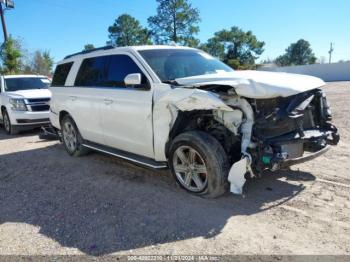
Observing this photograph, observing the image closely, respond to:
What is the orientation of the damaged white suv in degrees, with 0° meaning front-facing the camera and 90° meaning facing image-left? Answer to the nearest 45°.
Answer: approximately 315°

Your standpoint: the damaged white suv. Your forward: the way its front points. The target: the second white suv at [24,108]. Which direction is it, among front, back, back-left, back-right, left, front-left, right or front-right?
back

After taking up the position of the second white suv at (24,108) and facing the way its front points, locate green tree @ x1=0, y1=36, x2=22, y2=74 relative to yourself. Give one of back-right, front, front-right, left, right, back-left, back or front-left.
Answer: back-left

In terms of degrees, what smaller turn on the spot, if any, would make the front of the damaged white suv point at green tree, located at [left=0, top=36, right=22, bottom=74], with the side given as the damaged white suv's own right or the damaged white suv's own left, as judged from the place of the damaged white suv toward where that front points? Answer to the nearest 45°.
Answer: approximately 180°

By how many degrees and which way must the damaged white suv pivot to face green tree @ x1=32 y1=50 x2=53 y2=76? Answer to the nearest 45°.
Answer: approximately 180°

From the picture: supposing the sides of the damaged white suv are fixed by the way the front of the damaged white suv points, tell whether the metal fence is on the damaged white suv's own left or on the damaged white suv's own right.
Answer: on the damaged white suv's own left

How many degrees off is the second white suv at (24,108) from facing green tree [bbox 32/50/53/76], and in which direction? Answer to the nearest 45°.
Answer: approximately 135° to its left

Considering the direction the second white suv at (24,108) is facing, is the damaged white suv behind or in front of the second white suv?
in front

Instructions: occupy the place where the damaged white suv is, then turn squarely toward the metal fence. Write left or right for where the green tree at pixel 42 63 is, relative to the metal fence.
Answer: left

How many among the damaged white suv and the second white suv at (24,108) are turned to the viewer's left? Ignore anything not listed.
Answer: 0

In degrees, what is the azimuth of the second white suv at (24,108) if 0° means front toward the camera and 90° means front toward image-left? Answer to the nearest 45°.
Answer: approximately 315°
